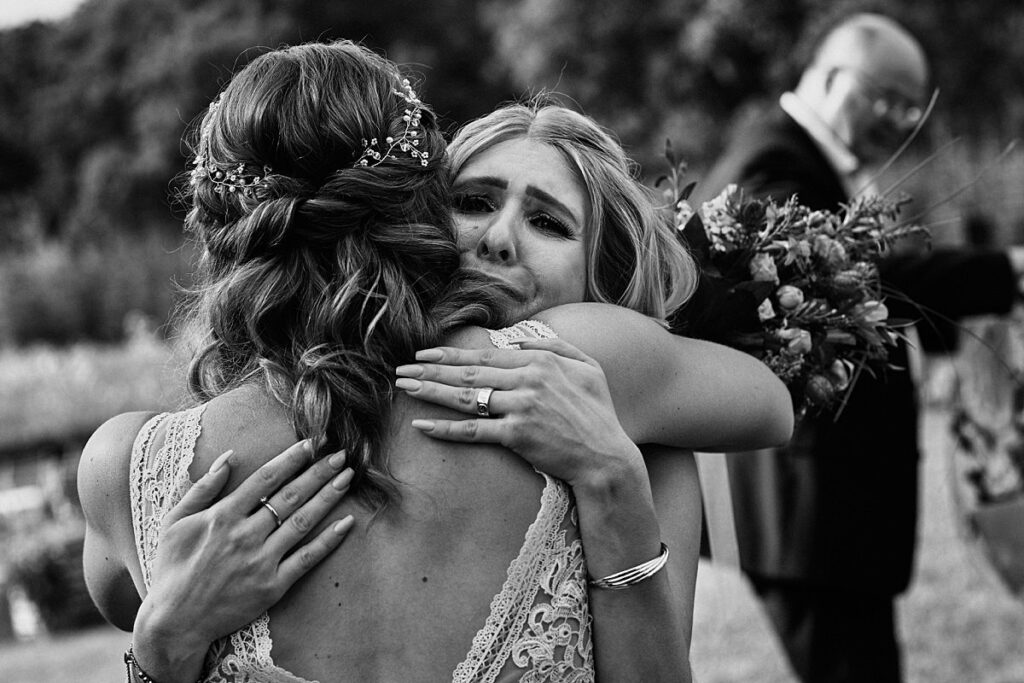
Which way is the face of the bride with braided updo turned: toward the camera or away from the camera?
away from the camera

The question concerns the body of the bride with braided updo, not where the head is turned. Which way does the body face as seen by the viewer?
away from the camera

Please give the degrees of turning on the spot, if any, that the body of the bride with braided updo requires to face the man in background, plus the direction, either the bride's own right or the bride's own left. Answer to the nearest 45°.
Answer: approximately 45° to the bride's own right
